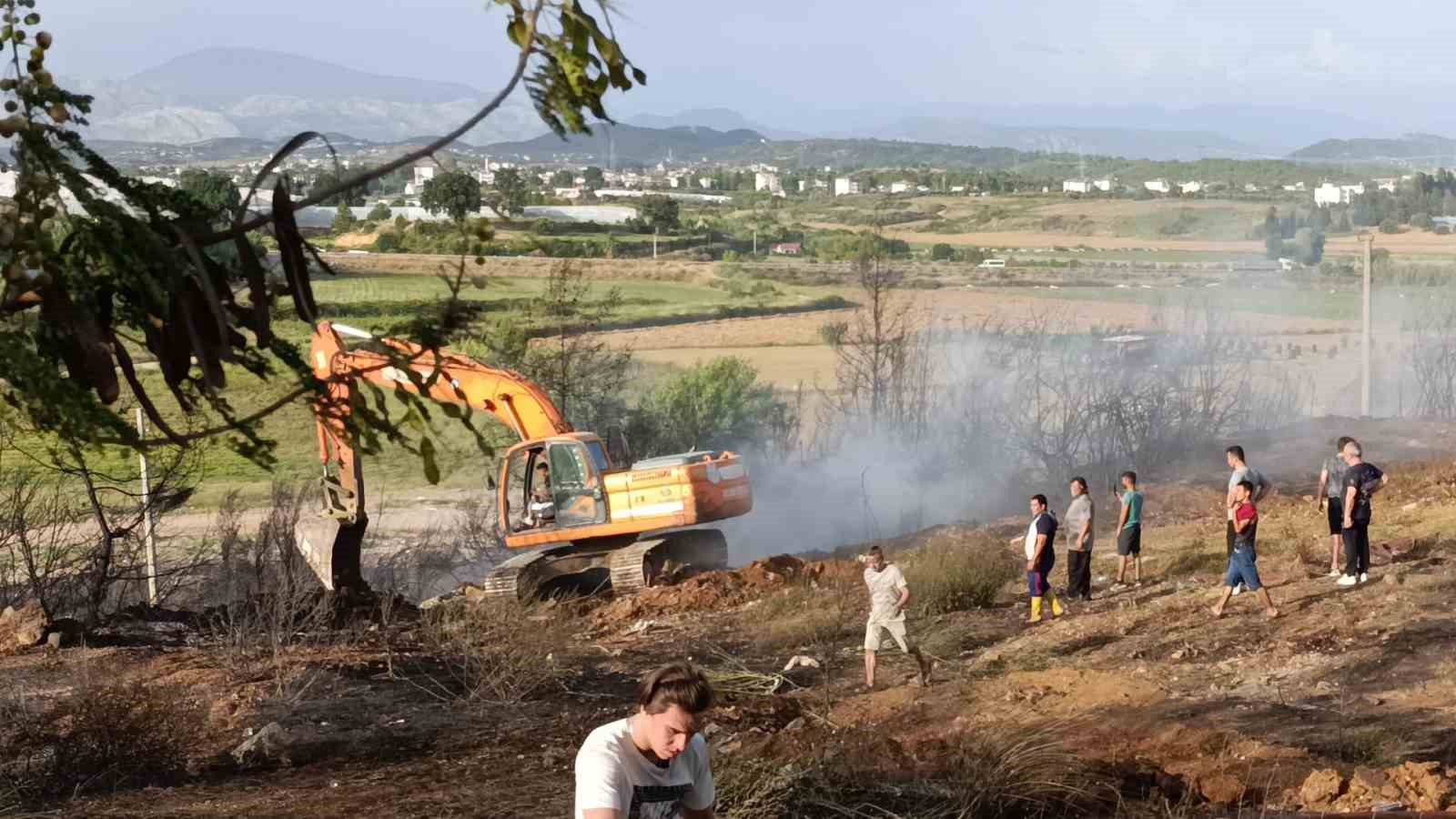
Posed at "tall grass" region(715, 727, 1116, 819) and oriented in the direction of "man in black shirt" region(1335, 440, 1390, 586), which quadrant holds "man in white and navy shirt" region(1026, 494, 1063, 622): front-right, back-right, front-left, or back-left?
front-left

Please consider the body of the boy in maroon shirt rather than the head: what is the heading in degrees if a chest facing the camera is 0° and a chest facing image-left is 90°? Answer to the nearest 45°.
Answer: approximately 45°

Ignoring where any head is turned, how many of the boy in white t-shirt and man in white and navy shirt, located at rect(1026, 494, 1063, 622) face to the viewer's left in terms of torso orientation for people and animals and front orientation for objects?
1

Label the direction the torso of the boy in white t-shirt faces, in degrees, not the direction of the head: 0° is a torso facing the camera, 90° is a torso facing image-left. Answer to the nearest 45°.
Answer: approximately 315°

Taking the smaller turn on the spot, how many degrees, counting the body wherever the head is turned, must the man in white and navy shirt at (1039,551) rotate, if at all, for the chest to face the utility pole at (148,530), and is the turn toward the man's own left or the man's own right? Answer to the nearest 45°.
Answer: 0° — they already face it

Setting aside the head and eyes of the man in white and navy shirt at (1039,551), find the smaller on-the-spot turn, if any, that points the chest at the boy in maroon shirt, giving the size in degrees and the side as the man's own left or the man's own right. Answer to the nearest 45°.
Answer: approximately 135° to the man's own left

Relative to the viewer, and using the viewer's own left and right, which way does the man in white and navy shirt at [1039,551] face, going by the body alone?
facing to the left of the viewer

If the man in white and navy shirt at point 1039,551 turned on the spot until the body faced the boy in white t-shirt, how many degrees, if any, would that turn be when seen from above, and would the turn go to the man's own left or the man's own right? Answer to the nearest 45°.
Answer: approximately 90° to the man's own left

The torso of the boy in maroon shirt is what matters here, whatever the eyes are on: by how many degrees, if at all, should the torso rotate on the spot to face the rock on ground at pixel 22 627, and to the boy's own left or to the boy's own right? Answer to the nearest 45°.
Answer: approximately 45° to the boy's own right

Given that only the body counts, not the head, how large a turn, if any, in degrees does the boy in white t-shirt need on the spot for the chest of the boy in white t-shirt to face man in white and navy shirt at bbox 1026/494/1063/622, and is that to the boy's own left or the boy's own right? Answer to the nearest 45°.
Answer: approximately 135° to the boy's own left

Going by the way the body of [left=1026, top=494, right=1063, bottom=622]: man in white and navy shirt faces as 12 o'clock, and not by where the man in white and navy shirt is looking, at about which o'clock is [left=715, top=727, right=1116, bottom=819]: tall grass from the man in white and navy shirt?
The tall grass is roughly at 9 o'clock from the man in white and navy shirt.

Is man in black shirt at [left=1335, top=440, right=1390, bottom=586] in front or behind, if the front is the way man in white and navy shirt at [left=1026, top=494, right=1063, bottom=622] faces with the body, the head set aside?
behind
